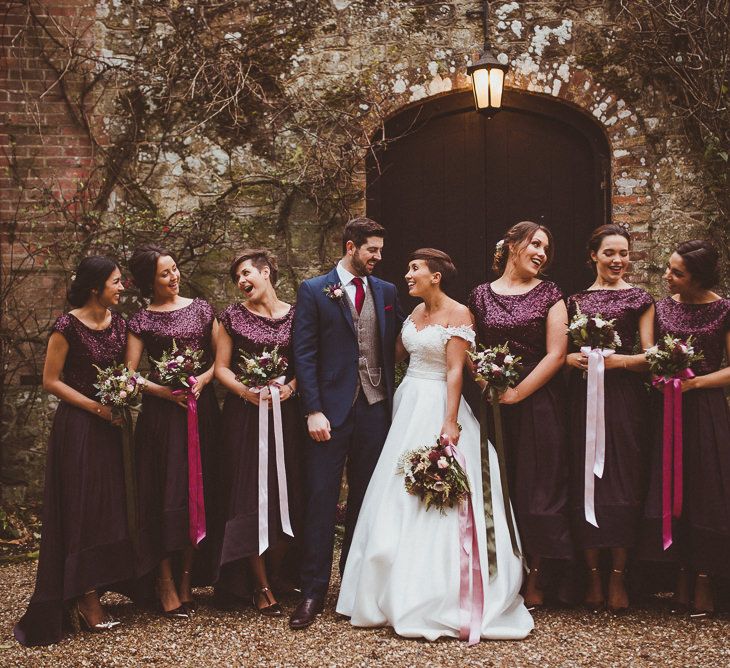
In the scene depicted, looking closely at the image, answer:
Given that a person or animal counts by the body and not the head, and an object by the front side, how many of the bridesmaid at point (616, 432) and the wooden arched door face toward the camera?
2

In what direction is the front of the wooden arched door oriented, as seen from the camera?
facing the viewer

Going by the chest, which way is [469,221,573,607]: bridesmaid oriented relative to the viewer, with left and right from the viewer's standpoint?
facing the viewer and to the left of the viewer

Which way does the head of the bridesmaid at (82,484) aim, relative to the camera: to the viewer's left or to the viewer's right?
to the viewer's right

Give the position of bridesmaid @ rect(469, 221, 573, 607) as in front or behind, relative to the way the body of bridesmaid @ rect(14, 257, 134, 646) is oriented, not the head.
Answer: in front

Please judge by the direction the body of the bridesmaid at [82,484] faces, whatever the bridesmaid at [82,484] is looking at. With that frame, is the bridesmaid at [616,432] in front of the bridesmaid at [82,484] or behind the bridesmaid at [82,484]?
in front

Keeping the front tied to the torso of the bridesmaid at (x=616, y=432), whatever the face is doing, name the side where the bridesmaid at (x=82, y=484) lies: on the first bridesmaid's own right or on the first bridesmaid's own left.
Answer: on the first bridesmaid's own right

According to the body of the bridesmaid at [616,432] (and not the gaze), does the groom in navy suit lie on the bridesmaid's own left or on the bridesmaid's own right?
on the bridesmaid's own right

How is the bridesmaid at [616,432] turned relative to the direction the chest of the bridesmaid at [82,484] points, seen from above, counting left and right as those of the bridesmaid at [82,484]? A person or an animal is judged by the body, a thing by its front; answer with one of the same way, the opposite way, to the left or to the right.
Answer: to the right

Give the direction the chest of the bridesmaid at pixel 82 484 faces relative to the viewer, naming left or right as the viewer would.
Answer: facing the viewer and to the right of the viewer

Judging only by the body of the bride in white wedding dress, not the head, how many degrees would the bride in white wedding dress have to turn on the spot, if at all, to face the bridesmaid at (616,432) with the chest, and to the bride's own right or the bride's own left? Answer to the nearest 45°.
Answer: approximately 135° to the bride's own left

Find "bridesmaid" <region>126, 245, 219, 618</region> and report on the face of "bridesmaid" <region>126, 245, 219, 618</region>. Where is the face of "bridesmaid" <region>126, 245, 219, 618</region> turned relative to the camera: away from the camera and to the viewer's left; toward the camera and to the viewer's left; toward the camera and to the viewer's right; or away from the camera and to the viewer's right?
toward the camera and to the viewer's right

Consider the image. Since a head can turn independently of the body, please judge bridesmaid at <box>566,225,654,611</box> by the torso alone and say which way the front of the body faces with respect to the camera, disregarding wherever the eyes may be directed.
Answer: toward the camera

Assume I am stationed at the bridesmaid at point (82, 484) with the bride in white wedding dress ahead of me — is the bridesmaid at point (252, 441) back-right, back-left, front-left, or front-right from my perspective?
front-left
